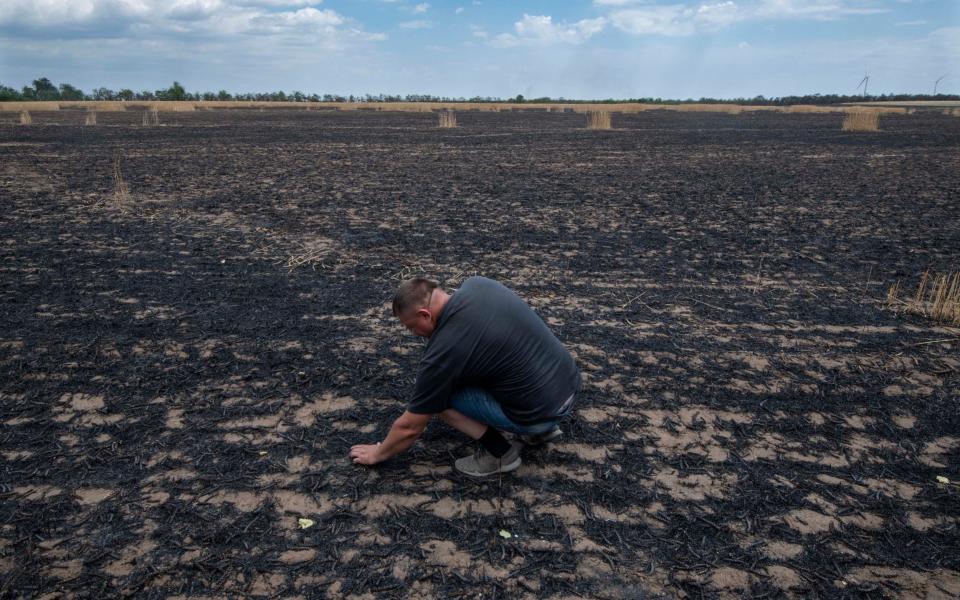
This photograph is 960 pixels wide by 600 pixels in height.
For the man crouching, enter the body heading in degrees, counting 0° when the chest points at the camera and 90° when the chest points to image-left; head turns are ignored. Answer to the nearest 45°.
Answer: approximately 90°
